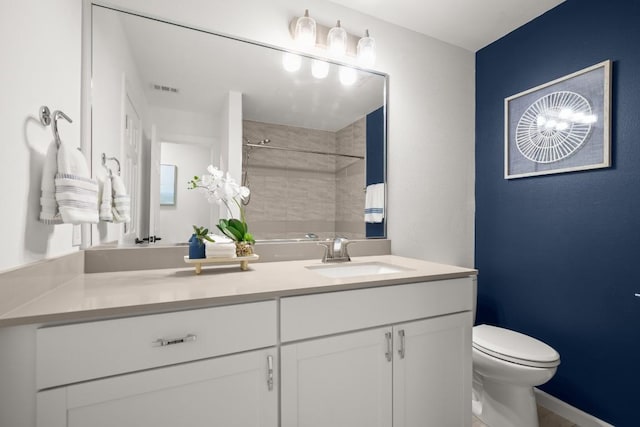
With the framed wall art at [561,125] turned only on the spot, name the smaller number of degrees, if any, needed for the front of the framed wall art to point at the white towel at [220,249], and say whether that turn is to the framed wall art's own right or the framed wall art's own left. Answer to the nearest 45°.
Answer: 0° — it already faces it

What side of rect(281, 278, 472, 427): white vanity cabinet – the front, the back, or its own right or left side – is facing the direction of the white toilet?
left

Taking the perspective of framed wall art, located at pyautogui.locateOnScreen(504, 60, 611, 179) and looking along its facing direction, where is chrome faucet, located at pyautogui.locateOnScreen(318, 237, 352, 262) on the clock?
The chrome faucet is roughly at 12 o'clock from the framed wall art.

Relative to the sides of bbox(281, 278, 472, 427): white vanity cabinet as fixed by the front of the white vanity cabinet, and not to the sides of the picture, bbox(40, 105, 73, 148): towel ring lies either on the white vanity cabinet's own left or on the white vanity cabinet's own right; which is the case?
on the white vanity cabinet's own right

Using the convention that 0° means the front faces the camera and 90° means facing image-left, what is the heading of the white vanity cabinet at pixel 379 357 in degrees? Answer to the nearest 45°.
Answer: approximately 315°

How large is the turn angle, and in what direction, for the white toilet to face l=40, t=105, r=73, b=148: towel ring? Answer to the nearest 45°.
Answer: approximately 90° to its right

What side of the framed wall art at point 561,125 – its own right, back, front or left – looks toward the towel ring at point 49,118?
front

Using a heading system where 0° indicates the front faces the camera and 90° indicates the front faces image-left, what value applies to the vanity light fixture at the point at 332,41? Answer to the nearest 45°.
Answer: approximately 315°

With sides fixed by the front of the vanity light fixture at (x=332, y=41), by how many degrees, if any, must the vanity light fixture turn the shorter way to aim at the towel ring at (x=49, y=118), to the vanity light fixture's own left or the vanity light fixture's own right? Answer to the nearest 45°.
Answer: approximately 90° to the vanity light fixture's own right

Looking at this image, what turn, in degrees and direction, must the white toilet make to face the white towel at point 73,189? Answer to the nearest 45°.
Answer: approximately 90° to its right
